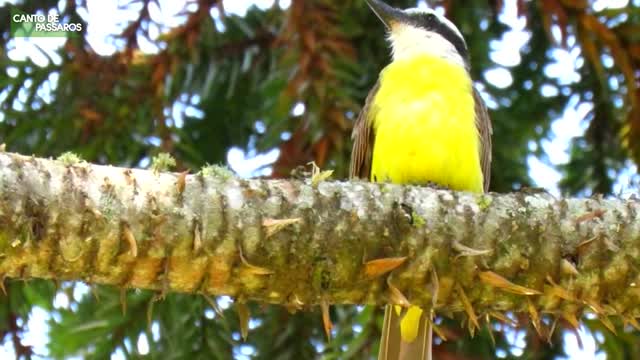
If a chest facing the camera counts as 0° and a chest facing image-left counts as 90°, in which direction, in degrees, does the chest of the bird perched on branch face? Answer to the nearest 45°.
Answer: approximately 0°
